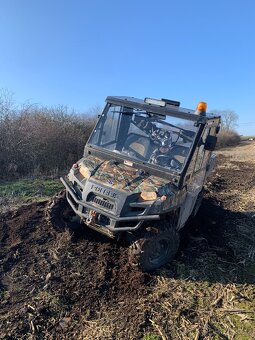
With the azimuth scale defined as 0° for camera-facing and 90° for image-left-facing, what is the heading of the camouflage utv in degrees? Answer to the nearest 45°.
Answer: approximately 45°

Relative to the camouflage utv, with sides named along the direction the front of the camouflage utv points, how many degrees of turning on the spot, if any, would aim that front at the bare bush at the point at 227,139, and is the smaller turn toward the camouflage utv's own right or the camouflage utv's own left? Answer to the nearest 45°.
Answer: approximately 135° to the camouflage utv's own right

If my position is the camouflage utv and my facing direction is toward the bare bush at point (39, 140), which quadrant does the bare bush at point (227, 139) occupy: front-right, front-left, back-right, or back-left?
front-right

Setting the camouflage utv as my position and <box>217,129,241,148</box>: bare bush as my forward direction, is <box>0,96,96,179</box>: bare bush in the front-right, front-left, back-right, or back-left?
front-left

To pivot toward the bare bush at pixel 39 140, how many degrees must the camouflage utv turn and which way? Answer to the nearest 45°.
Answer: approximately 90° to its right
